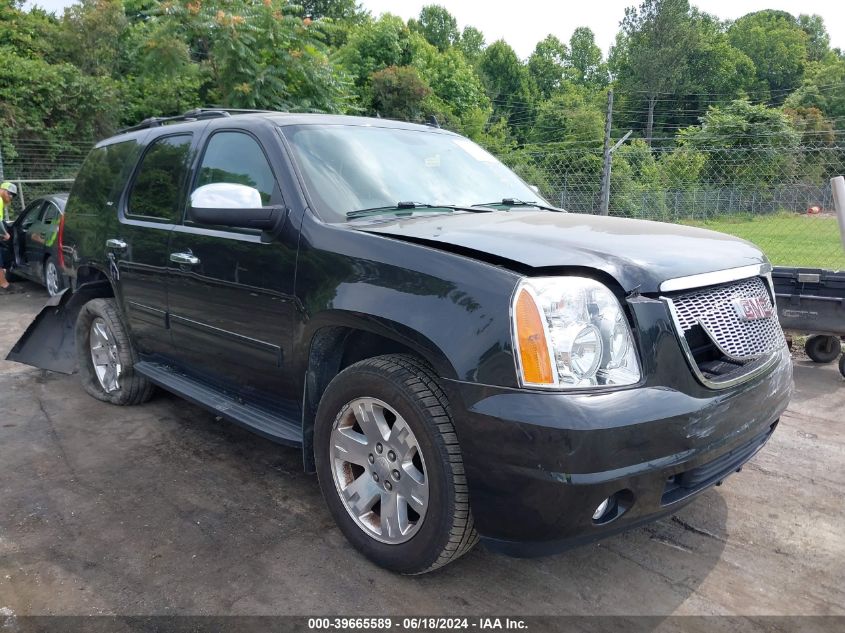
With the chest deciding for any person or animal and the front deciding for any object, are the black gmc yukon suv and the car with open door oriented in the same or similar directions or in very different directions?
very different directions

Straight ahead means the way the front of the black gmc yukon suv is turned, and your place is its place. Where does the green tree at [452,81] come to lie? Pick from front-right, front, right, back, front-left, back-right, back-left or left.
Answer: back-left

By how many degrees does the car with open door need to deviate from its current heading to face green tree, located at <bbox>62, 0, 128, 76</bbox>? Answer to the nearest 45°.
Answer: approximately 45° to its right

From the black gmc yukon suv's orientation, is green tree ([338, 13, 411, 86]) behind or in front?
behind

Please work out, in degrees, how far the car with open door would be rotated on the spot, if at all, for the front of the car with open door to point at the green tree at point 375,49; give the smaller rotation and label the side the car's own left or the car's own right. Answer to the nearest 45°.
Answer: approximately 90° to the car's own right

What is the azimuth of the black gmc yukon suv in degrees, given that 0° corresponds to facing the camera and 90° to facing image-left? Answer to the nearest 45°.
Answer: approximately 315°

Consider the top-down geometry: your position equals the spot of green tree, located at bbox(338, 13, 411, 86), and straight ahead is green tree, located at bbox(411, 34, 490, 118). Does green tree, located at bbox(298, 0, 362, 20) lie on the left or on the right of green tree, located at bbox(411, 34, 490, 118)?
left

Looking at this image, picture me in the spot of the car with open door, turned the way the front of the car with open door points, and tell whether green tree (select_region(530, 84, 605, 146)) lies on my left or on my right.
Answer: on my right

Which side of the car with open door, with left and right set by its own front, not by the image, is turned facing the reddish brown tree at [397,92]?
right

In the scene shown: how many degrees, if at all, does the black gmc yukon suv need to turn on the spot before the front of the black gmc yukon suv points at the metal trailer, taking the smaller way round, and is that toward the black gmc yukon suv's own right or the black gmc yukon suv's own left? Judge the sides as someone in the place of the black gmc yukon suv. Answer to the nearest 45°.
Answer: approximately 90° to the black gmc yukon suv's own left

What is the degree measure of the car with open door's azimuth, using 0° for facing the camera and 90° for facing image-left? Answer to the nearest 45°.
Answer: approximately 135°

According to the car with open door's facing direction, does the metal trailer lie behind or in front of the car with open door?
behind
